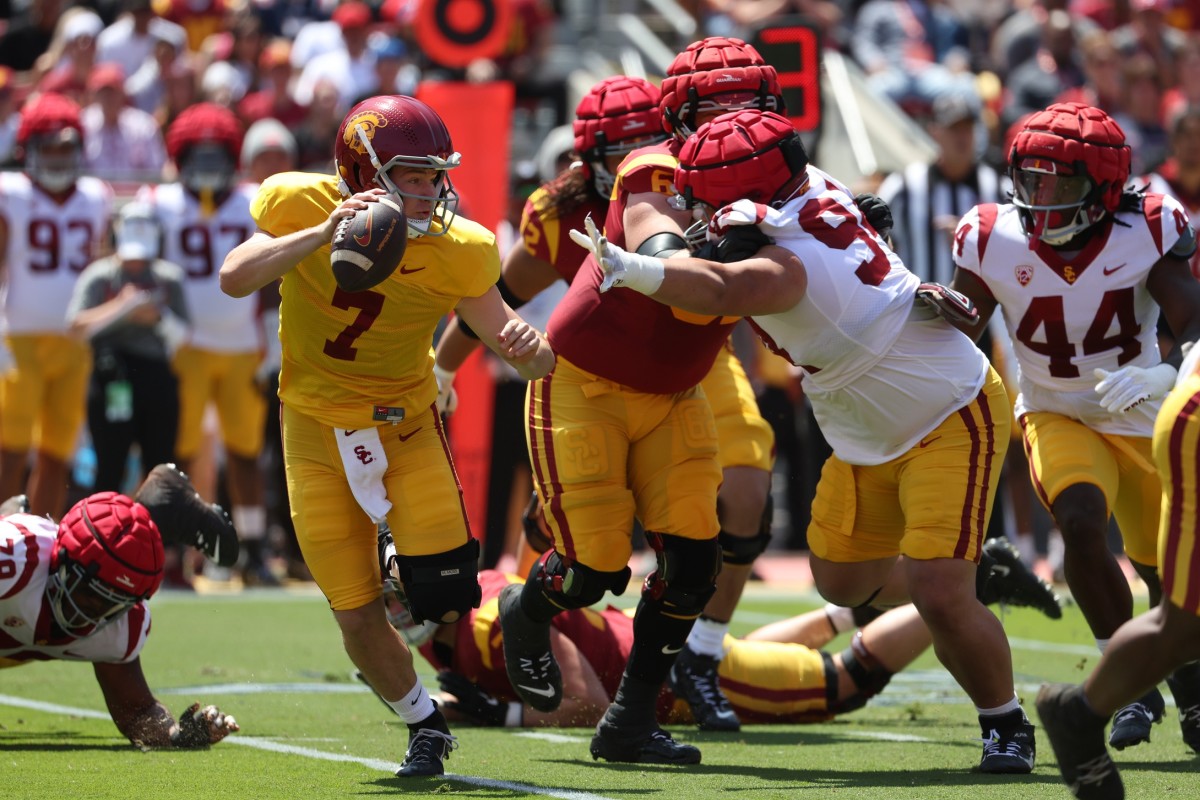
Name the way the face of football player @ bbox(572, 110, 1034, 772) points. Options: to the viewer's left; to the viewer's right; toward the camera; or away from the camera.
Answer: to the viewer's left

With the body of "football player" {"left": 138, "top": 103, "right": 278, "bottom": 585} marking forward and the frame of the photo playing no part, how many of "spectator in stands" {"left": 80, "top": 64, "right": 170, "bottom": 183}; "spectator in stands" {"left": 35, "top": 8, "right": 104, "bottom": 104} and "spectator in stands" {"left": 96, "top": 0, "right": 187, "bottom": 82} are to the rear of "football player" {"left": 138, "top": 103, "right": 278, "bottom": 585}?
3

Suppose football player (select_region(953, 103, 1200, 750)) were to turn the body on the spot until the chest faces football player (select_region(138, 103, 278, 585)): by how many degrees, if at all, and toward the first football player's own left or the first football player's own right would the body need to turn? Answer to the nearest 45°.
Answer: approximately 135° to the first football player's own right

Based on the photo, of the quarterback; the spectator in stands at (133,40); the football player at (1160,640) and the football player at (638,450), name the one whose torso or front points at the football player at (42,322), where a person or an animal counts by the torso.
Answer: the spectator in stands

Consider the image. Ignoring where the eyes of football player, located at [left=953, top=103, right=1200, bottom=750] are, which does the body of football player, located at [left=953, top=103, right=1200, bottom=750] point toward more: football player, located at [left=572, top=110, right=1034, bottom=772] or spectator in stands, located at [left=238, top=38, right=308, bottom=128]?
the football player

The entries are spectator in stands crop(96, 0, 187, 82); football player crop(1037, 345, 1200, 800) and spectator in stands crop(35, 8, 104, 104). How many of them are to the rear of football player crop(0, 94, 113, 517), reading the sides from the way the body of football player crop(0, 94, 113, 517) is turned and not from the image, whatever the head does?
2
